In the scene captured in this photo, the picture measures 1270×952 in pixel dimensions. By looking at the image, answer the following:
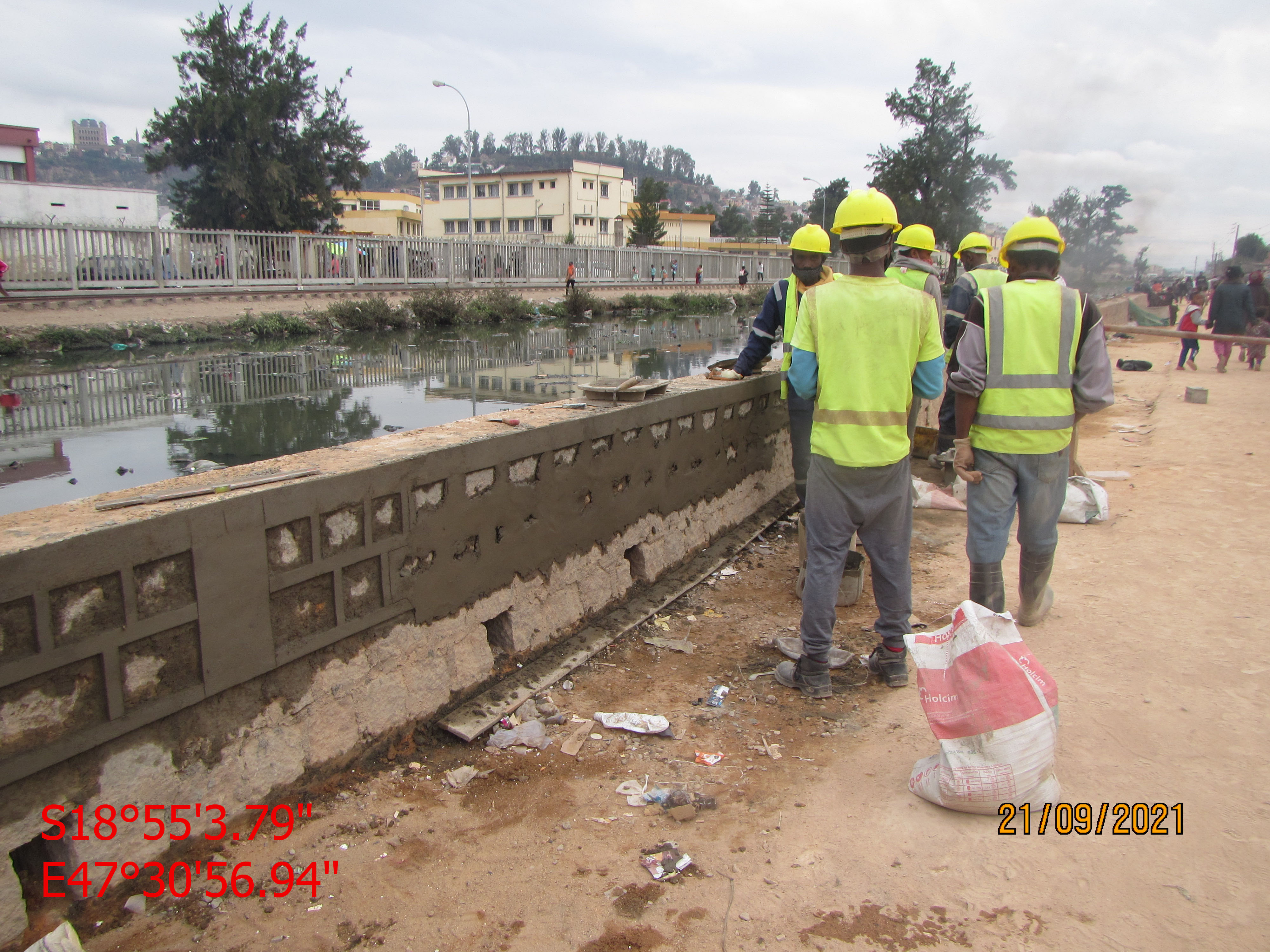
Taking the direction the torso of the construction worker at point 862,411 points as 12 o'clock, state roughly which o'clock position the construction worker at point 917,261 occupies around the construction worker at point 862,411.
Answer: the construction worker at point 917,261 is roughly at 12 o'clock from the construction worker at point 862,411.

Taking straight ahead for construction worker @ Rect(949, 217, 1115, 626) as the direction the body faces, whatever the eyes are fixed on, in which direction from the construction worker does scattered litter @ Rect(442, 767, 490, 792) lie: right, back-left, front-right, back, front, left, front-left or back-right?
back-left

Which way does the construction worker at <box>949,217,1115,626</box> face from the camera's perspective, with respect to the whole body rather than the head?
away from the camera

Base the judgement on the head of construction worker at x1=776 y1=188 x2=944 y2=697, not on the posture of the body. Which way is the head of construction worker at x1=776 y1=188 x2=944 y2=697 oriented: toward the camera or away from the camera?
away from the camera

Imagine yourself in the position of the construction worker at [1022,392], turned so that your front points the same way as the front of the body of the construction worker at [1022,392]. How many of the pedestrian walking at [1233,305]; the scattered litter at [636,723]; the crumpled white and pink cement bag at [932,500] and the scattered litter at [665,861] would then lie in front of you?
2

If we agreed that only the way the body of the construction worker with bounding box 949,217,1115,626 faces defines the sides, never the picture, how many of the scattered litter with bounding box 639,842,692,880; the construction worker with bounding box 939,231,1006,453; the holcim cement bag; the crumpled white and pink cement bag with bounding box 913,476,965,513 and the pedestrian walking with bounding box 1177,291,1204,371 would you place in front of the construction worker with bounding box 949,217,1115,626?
3

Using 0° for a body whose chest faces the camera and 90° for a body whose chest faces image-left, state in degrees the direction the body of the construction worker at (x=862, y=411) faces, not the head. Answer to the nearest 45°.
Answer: approximately 180°
